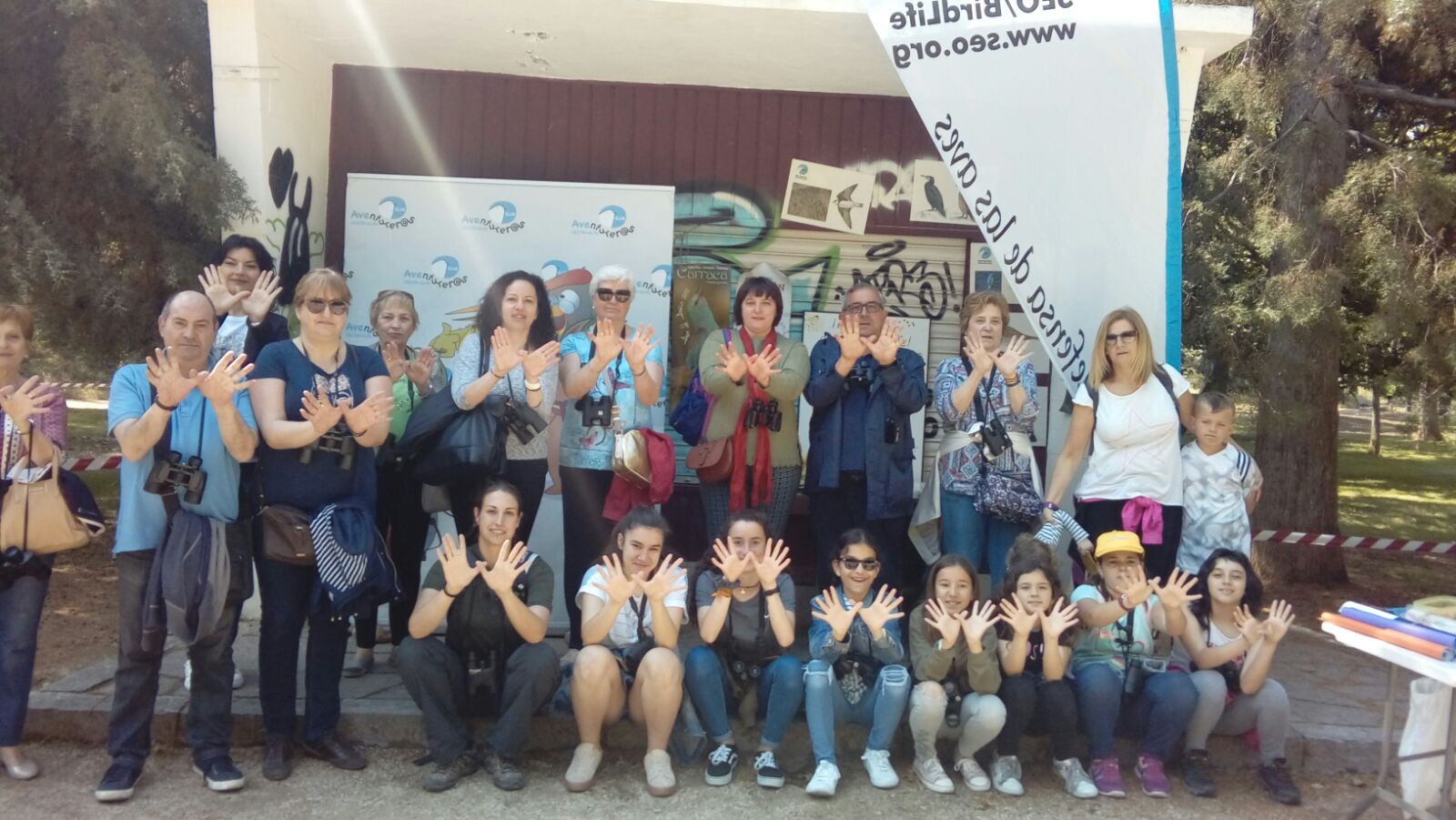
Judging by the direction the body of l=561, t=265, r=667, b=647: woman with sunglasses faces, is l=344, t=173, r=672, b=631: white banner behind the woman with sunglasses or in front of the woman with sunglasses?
behind

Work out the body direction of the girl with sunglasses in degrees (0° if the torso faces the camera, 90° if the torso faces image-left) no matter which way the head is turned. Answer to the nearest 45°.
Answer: approximately 0°

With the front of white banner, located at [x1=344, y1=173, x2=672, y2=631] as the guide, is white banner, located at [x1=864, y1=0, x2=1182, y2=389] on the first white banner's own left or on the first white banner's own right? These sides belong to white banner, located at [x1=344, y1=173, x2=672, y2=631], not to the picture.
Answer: on the first white banner's own left

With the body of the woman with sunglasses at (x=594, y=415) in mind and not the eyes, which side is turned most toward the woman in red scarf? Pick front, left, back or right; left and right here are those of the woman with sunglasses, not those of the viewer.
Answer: left
